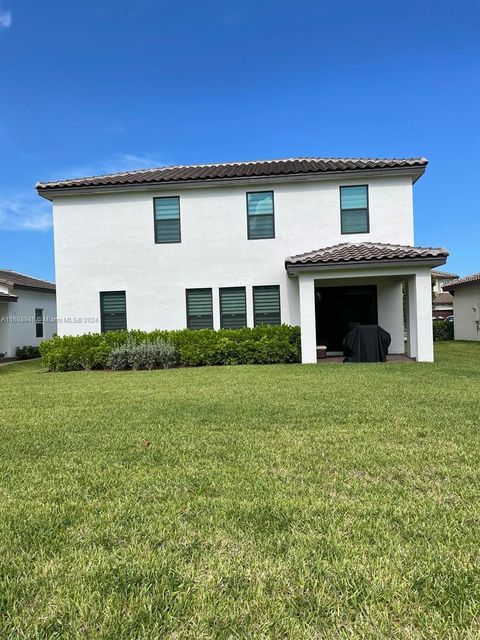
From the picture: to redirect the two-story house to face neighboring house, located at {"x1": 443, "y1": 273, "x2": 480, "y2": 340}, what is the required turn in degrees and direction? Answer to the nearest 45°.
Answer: approximately 45° to its right

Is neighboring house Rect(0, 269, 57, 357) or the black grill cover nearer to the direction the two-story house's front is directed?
the neighboring house

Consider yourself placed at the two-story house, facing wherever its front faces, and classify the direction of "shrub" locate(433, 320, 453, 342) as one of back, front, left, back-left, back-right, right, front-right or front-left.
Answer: front-right

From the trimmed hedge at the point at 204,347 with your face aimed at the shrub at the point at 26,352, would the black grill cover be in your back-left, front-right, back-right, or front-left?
back-right

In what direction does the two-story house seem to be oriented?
away from the camera

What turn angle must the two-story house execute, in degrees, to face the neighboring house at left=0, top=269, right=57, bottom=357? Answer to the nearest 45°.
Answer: approximately 45° to its left

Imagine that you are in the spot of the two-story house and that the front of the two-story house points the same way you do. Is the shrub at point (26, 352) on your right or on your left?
on your left
